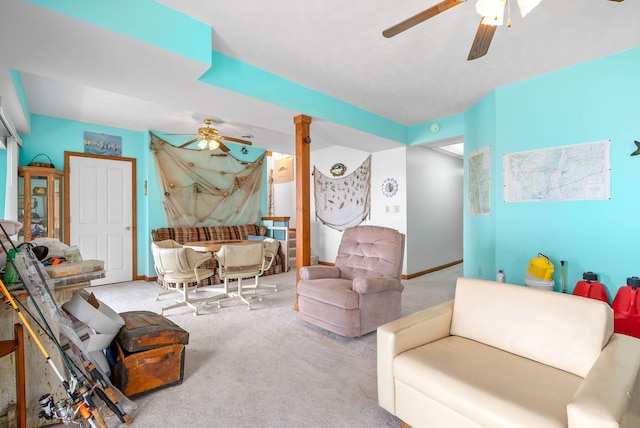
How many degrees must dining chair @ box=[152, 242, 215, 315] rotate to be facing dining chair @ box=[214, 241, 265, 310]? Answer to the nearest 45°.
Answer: approximately 45° to its right

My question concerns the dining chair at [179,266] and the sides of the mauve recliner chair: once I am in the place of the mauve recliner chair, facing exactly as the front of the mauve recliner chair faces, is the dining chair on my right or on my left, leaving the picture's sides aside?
on my right

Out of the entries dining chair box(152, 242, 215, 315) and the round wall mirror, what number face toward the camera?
1

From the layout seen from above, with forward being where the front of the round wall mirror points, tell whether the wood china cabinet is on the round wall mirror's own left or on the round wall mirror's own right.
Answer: on the round wall mirror's own right

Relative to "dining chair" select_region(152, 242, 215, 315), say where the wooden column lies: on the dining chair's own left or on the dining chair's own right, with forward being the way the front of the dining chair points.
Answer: on the dining chair's own right

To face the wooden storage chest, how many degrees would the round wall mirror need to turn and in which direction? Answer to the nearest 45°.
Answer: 0° — it already faces it

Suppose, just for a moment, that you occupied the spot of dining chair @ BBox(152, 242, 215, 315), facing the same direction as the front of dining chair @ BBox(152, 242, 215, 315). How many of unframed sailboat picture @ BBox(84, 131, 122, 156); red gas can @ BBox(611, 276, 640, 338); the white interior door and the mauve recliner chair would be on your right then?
2

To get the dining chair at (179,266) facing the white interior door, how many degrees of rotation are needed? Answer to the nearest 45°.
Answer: approximately 90° to its left

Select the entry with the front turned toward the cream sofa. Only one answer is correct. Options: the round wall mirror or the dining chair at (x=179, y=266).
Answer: the round wall mirror

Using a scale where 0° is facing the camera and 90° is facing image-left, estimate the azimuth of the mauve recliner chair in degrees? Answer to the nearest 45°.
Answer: approximately 45°

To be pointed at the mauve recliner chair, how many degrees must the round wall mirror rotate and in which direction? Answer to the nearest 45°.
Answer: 0° — it already faces it

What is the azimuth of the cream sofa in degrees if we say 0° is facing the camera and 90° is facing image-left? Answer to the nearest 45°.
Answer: approximately 45°
